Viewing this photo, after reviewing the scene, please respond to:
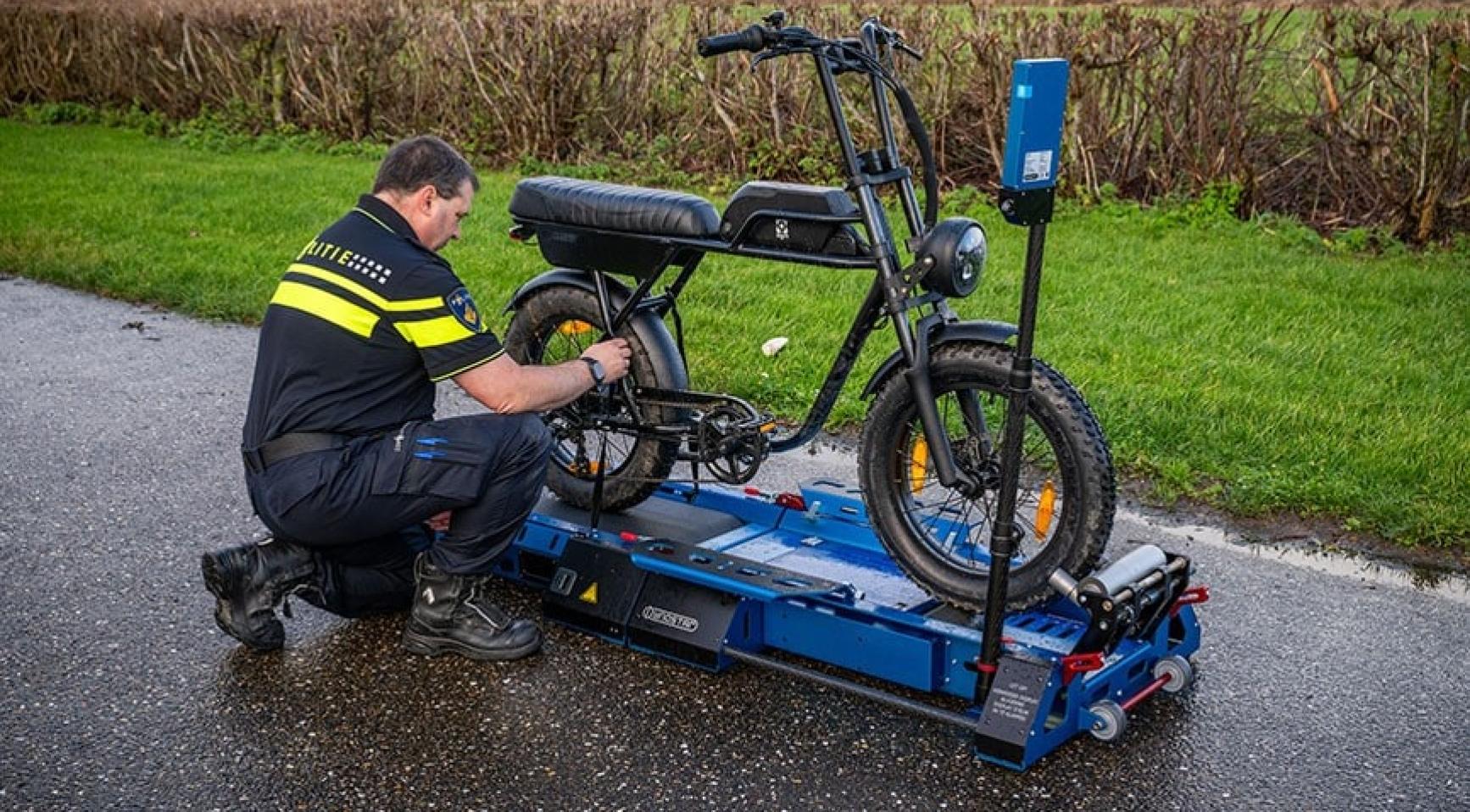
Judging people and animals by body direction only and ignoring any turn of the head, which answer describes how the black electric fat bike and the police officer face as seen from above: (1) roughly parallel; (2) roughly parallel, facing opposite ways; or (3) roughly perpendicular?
roughly perpendicular

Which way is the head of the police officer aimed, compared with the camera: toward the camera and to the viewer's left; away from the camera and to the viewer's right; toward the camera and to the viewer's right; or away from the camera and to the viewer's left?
away from the camera and to the viewer's right

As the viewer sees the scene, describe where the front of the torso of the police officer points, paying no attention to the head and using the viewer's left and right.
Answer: facing away from the viewer and to the right of the viewer

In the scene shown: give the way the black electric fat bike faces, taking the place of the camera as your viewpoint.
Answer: facing the viewer and to the right of the viewer

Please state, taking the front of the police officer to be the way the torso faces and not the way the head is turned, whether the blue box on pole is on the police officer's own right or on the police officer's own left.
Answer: on the police officer's own right

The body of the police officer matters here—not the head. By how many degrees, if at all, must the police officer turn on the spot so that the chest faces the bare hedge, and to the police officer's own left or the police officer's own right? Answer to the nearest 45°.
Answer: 0° — they already face it
